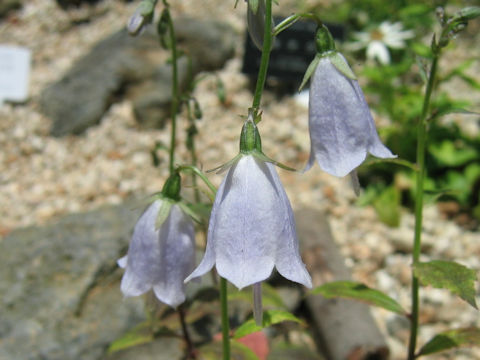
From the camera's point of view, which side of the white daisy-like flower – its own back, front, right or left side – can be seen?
front

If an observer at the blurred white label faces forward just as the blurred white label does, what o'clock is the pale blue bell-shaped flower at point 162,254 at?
The pale blue bell-shaped flower is roughly at 12 o'clock from the blurred white label.

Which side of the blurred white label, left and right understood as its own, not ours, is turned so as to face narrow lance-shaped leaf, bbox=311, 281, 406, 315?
front

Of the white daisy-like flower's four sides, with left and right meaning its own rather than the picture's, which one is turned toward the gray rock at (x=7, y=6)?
right

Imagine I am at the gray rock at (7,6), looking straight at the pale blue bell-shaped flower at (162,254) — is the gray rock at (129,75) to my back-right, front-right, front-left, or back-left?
front-left

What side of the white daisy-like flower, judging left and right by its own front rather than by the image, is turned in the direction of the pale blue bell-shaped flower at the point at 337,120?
front

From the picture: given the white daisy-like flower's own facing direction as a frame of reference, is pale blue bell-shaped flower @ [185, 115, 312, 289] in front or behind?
in front

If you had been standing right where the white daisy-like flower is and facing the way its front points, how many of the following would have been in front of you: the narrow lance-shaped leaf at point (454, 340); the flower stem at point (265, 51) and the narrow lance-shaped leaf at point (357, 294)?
3

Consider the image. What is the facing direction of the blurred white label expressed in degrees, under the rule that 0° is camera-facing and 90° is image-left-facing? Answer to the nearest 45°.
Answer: approximately 0°

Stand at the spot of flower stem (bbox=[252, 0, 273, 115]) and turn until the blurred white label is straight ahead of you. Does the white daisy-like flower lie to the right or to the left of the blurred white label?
right

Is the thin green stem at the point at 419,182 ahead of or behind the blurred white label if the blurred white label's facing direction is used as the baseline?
ahead

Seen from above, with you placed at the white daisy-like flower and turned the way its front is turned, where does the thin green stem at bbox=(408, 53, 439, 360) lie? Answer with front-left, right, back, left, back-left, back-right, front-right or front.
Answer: front

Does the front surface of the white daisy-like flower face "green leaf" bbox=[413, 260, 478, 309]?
yes

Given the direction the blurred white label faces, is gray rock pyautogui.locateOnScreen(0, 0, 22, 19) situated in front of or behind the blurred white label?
behind

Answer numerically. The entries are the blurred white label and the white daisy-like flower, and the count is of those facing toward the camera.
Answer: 2
